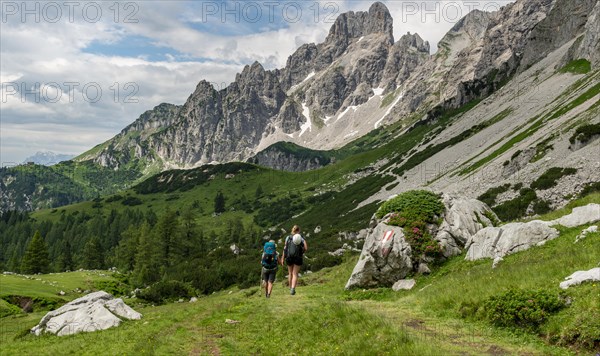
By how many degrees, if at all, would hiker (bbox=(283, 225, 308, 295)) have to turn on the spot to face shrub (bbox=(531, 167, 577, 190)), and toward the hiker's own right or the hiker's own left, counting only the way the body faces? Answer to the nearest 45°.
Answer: approximately 45° to the hiker's own right

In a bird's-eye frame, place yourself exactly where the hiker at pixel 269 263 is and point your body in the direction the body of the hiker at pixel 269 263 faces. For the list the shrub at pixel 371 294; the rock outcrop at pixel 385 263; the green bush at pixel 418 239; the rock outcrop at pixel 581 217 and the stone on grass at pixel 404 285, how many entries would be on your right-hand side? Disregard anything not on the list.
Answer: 5

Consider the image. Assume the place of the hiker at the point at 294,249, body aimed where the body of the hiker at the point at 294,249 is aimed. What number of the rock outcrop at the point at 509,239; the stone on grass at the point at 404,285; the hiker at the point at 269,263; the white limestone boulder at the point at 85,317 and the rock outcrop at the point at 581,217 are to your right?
3

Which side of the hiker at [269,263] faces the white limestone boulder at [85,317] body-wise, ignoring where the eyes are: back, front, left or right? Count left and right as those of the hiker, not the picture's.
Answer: left

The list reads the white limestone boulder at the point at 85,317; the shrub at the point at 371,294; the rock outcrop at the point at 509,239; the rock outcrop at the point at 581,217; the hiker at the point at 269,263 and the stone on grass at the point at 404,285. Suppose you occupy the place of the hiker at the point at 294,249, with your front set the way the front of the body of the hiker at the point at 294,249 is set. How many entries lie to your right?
4

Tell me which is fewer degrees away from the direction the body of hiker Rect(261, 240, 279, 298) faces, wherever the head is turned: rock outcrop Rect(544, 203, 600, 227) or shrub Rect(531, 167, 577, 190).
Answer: the shrub

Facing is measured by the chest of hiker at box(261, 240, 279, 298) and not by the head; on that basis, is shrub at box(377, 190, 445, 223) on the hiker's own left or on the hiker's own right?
on the hiker's own right

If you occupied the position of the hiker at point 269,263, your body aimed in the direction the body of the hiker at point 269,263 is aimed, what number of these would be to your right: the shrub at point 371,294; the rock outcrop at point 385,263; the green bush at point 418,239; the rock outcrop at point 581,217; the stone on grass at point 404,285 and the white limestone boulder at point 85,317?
5

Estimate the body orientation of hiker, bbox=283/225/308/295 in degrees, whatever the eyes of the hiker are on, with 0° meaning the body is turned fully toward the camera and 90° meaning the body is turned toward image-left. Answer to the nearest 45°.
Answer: approximately 180°

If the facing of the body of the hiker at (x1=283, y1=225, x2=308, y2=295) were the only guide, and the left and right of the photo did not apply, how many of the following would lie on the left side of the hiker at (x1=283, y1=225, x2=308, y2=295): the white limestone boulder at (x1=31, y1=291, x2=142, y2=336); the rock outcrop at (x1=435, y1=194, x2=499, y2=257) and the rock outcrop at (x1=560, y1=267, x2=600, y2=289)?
1

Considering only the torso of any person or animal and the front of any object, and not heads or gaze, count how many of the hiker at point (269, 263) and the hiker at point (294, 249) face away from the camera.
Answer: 2

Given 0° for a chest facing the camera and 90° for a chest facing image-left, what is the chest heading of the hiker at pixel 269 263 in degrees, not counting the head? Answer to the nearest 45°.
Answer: approximately 180°

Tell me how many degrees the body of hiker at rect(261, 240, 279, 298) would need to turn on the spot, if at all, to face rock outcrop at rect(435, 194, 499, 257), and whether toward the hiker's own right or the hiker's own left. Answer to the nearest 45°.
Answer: approximately 90° to the hiker's own right
